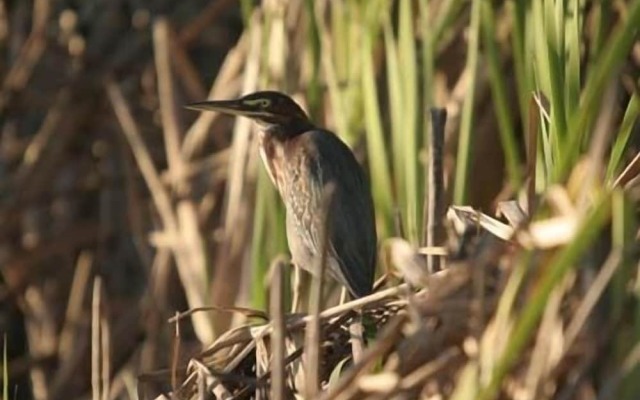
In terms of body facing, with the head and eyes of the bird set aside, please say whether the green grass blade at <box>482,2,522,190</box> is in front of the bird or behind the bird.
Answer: behind

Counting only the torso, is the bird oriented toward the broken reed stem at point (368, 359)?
no

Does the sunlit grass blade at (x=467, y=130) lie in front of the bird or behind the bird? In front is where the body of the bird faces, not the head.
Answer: behind

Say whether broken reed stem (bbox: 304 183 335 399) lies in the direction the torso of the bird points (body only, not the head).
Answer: no

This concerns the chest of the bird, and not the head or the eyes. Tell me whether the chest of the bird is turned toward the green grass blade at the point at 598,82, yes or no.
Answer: no

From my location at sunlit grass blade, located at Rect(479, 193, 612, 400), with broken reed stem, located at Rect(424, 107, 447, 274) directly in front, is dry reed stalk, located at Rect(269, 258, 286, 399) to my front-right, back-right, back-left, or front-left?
front-left

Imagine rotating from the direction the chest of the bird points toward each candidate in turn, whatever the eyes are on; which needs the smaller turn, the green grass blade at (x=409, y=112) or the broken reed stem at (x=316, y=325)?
the broken reed stem

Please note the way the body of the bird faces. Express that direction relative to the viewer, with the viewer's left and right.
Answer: facing to the left of the viewer
